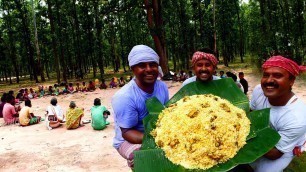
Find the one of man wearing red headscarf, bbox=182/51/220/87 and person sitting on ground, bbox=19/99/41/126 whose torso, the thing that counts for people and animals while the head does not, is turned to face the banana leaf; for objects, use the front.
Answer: the man wearing red headscarf

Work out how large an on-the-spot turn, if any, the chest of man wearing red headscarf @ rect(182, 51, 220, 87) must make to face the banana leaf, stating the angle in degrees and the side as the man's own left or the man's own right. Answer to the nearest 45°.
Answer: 0° — they already face it

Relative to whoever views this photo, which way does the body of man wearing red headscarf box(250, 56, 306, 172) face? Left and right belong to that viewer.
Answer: facing the viewer and to the left of the viewer

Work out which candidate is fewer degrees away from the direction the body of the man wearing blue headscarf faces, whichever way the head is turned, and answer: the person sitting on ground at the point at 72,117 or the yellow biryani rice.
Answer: the yellow biryani rice

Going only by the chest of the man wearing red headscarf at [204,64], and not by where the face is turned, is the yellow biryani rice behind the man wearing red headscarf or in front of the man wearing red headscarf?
in front

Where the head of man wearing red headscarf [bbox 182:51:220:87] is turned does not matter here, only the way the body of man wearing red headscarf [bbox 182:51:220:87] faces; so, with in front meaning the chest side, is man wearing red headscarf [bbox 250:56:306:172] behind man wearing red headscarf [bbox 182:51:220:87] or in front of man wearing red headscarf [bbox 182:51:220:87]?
in front

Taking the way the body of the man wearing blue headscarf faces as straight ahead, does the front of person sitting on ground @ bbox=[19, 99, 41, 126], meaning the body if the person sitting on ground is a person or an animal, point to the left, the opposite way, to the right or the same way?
to the left

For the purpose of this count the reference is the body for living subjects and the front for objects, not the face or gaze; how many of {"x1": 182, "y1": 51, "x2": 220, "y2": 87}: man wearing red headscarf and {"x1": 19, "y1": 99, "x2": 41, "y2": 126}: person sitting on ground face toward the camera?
1

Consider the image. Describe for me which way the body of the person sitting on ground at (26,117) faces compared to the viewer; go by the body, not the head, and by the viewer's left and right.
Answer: facing away from the viewer and to the right of the viewer

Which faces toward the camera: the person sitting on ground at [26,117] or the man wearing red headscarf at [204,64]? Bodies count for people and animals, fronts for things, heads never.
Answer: the man wearing red headscarf

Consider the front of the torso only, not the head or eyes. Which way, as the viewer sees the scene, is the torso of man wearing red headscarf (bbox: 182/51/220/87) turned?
toward the camera

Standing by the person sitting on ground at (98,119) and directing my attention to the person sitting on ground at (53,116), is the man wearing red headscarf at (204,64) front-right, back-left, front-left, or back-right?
back-left

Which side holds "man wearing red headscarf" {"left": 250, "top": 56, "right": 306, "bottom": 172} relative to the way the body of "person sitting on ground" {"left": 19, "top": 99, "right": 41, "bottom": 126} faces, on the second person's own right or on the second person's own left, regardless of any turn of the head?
on the second person's own right
